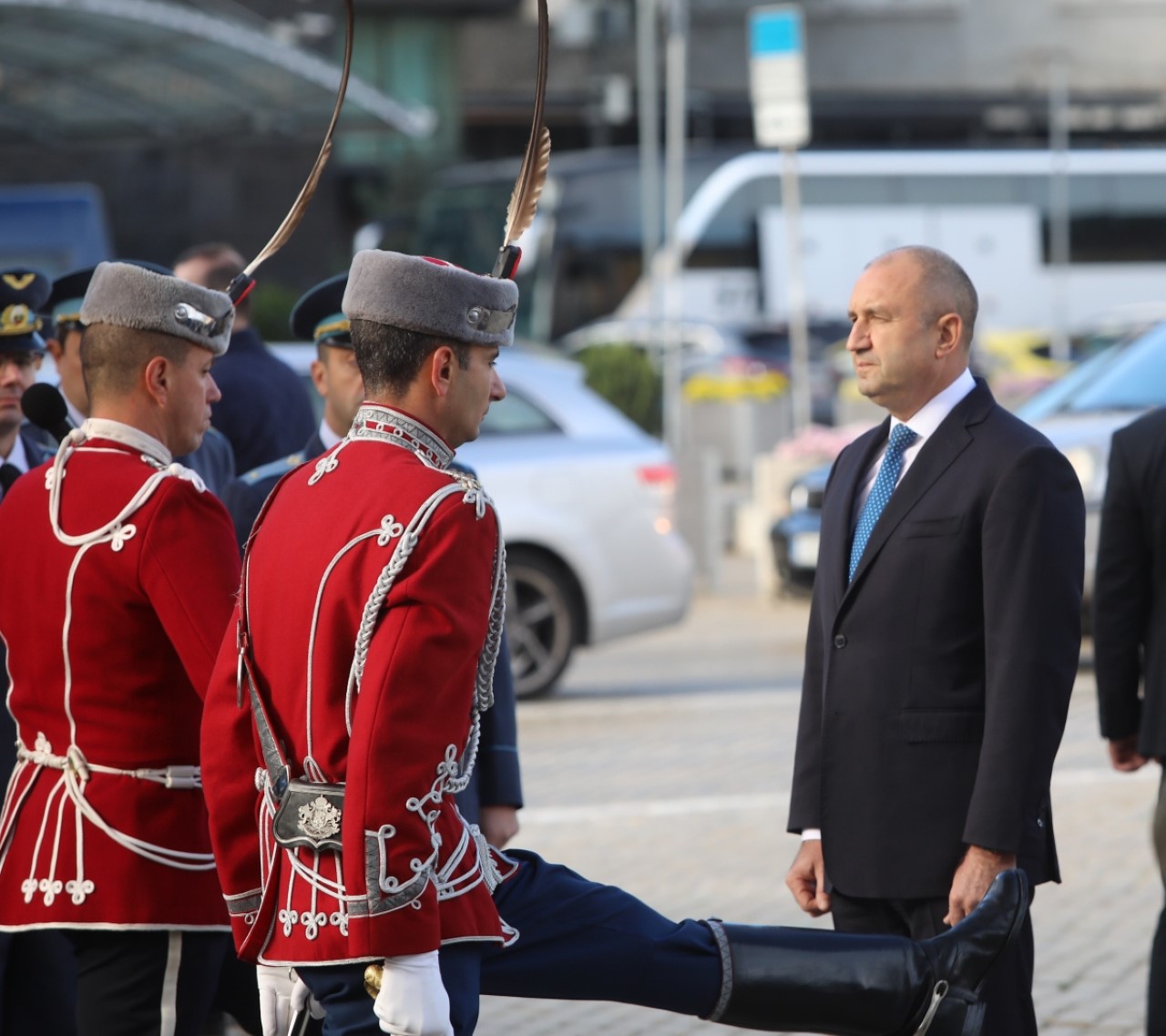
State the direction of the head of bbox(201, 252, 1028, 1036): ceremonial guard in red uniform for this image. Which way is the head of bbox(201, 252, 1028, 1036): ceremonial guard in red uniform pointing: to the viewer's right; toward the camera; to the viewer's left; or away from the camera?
to the viewer's right

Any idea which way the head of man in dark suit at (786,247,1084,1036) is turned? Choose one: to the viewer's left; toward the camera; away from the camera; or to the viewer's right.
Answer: to the viewer's left

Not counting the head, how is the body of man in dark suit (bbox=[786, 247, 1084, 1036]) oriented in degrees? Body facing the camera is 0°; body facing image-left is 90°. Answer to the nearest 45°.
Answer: approximately 45°

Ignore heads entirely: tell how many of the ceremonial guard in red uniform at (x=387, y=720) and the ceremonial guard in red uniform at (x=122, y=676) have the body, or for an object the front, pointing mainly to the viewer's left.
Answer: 0

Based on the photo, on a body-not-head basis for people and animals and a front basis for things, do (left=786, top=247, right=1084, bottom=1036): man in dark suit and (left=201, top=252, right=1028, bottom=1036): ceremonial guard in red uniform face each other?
yes

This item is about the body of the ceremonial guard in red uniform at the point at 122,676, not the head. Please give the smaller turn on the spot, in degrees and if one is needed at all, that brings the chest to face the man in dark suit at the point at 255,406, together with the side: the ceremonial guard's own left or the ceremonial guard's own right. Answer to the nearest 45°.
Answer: approximately 45° to the ceremonial guard's own left

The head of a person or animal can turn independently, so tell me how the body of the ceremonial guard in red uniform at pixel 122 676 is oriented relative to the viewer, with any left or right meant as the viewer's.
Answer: facing away from the viewer and to the right of the viewer

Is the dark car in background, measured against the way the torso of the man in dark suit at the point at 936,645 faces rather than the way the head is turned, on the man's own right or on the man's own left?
on the man's own right
